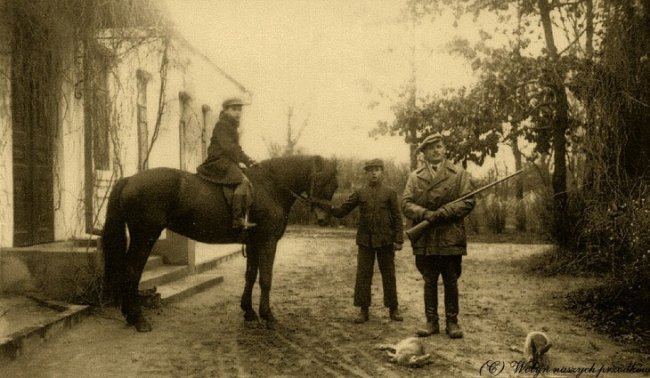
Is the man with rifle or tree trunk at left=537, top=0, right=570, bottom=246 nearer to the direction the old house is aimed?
the man with rifle

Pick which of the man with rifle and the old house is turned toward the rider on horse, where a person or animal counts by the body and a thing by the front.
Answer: the old house

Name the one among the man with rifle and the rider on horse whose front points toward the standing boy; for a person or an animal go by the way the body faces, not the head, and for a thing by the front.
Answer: the rider on horse

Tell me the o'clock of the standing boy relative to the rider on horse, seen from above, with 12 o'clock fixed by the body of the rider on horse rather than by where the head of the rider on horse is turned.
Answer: The standing boy is roughly at 12 o'clock from the rider on horse.

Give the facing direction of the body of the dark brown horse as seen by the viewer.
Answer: to the viewer's right

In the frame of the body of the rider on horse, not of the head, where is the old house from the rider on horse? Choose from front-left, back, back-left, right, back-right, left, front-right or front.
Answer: back-left

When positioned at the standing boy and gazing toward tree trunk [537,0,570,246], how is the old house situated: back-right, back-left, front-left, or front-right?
back-left

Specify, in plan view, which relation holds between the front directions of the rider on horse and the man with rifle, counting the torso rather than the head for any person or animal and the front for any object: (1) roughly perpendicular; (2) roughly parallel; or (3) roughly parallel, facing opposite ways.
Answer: roughly perpendicular

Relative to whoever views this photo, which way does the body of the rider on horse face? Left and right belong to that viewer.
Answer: facing to the right of the viewer
